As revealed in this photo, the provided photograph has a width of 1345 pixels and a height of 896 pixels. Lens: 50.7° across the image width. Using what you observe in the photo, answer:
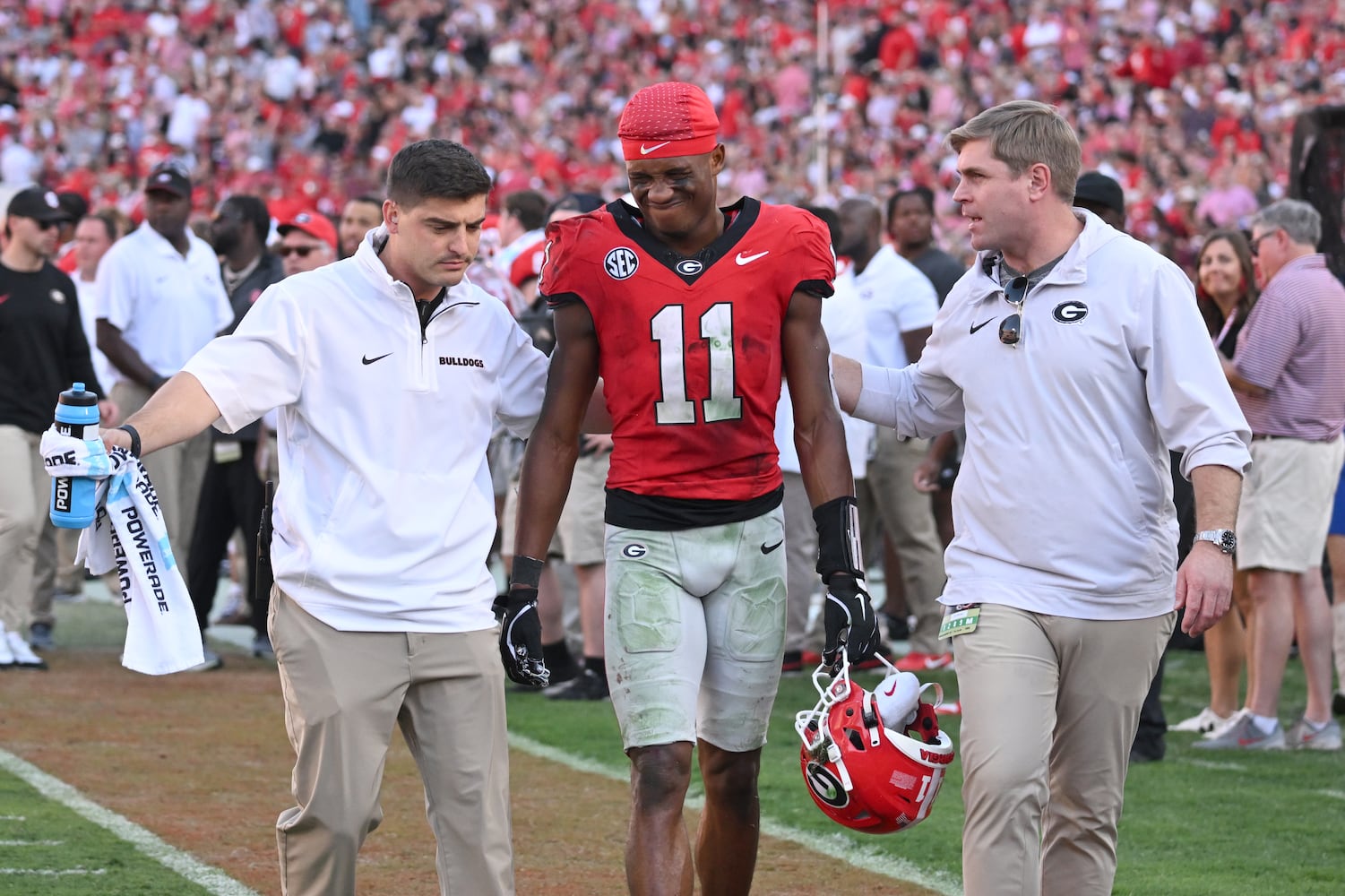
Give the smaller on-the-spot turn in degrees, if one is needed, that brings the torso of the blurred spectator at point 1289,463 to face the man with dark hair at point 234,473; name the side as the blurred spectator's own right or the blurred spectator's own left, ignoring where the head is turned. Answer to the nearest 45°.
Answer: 0° — they already face them

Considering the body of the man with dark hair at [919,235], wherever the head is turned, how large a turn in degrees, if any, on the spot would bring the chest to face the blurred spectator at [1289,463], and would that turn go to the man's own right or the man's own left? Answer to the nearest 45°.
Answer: approximately 45° to the man's own left

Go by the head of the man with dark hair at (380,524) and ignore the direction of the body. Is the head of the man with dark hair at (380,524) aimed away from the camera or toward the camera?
toward the camera

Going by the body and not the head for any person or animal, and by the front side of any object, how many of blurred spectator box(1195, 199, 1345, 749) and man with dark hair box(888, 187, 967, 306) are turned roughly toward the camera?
1

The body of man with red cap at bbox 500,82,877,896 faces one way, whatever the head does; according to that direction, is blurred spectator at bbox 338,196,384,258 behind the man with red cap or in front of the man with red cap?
behind

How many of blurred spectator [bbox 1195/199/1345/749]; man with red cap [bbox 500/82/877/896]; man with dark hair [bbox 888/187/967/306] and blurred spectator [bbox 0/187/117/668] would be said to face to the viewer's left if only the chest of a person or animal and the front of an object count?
1

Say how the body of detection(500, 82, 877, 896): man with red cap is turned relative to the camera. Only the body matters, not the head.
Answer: toward the camera

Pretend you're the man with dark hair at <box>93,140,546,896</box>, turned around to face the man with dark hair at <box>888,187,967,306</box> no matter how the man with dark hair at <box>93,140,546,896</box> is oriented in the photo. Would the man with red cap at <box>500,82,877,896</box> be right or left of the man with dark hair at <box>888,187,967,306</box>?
right

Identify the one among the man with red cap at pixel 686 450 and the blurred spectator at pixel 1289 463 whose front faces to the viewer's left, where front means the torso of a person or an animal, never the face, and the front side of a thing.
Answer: the blurred spectator

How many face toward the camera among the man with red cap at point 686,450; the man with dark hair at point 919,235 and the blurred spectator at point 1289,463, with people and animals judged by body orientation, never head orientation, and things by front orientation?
2

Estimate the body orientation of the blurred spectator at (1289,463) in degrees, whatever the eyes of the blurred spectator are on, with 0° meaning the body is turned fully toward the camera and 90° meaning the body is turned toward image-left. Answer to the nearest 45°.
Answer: approximately 90°

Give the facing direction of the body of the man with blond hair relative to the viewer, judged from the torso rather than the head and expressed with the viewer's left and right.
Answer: facing the viewer and to the left of the viewer

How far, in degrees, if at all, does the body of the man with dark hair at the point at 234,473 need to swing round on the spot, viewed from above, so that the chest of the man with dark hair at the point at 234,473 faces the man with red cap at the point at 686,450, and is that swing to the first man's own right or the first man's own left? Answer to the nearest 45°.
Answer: approximately 45° to the first man's own left

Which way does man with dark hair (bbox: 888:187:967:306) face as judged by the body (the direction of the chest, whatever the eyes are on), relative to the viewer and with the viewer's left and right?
facing the viewer
